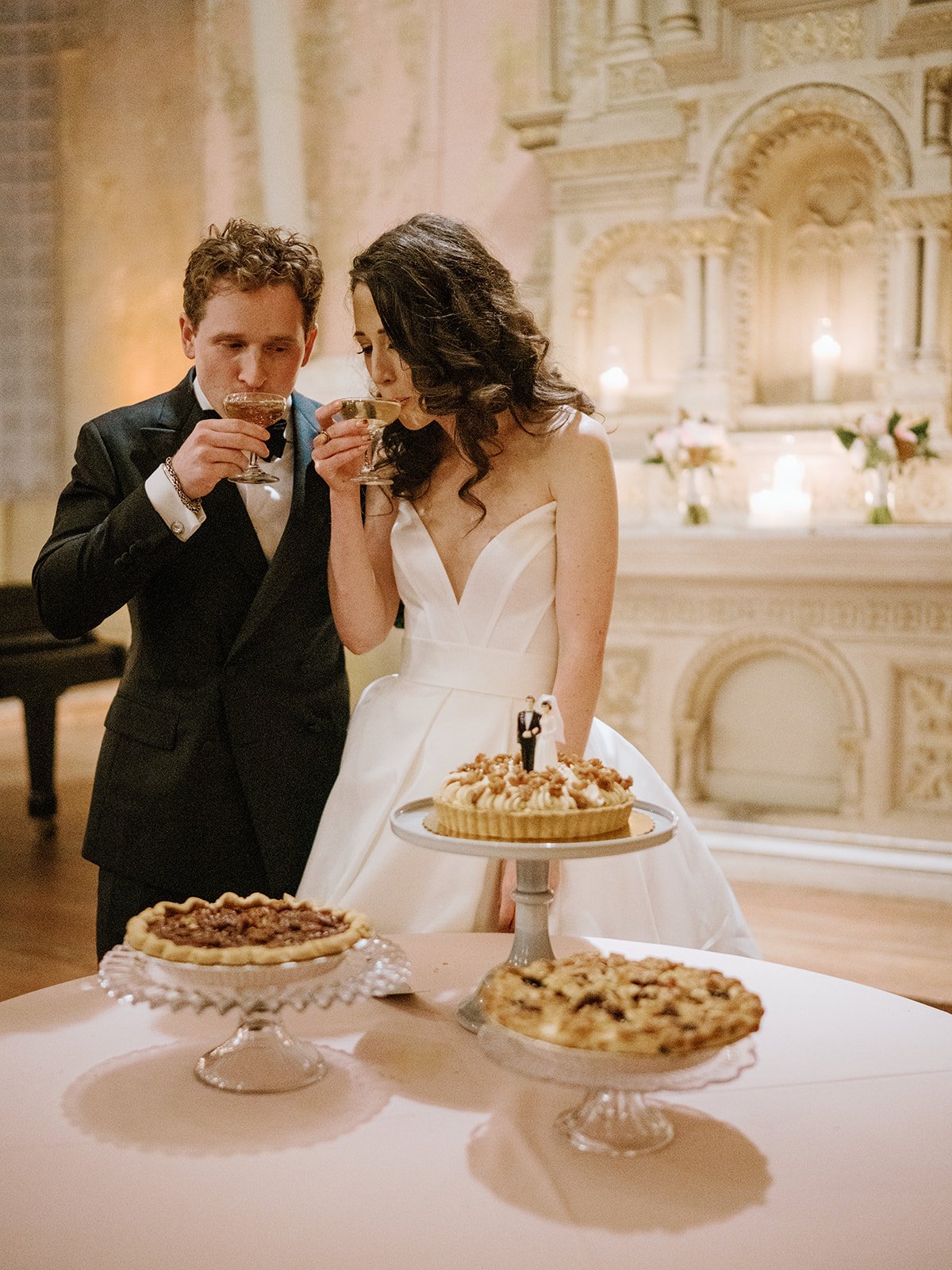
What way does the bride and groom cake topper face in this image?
toward the camera

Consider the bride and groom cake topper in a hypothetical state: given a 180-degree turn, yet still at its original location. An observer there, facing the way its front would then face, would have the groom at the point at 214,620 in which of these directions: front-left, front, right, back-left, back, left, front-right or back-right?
front-left

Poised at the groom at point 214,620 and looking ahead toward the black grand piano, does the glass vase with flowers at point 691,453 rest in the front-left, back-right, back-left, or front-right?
front-right

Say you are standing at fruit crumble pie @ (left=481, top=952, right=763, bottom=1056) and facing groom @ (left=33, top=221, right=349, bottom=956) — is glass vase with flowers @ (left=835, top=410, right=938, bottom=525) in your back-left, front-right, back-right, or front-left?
front-right

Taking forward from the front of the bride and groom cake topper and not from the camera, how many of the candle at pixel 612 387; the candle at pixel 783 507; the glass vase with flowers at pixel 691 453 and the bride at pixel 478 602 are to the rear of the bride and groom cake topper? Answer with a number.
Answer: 4
